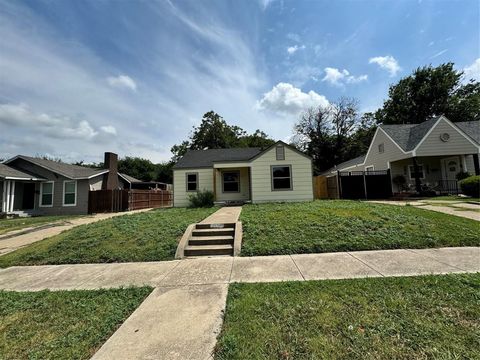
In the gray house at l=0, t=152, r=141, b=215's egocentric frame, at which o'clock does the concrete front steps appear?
The concrete front steps is roughly at 10 o'clock from the gray house.

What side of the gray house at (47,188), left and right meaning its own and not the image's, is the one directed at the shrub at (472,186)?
left

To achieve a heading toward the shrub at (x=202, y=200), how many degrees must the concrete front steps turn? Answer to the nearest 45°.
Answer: approximately 180°

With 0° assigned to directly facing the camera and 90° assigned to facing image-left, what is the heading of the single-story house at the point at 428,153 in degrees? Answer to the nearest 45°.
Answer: approximately 315°

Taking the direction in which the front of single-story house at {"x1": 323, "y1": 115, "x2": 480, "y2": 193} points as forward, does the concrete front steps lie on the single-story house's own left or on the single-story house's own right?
on the single-story house's own right

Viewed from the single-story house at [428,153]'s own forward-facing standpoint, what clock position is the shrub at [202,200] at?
The shrub is roughly at 3 o'clock from the single-story house.

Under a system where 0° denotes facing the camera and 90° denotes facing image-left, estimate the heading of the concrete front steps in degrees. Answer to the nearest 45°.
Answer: approximately 0°

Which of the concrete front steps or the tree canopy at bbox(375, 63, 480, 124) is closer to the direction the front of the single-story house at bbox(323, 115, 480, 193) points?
the concrete front steps
